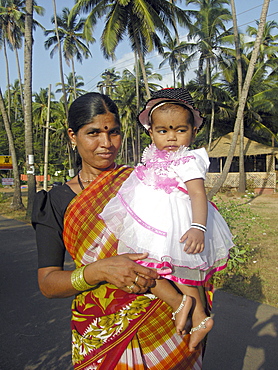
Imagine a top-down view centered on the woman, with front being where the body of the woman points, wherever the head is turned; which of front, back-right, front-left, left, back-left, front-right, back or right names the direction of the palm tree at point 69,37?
back-left

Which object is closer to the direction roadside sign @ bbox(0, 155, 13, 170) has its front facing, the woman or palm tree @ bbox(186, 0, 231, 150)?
the woman

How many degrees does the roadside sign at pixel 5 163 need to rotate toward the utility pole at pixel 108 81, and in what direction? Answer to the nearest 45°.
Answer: approximately 135° to its left

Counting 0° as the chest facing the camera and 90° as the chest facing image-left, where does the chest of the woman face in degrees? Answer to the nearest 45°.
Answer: approximately 315°

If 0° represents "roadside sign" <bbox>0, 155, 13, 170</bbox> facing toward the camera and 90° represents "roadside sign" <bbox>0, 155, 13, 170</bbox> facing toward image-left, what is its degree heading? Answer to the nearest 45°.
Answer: approximately 0°

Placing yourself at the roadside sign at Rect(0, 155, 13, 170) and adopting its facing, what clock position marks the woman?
The woman is roughly at 12 o'clock from the roadside sign.

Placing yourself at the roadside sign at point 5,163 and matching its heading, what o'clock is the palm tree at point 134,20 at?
The palm tree is roughly at 10 o'clock from the roadside sign.

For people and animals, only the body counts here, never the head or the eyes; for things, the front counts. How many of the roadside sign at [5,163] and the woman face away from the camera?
0

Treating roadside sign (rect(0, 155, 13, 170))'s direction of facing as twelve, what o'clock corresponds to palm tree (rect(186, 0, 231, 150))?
The palm tree is roughly at 9 o'clock from the roadside sign.
